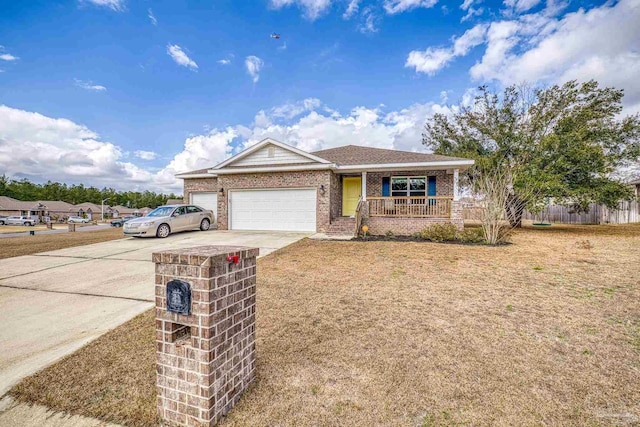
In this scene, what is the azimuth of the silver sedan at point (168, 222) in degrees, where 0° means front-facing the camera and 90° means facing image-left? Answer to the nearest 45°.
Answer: approximately 45°

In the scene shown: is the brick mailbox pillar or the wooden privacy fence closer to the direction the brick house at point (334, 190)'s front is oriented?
the brick mailbox pillar

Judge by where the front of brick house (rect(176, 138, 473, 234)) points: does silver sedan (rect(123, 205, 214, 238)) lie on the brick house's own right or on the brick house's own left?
on the brick house's own right

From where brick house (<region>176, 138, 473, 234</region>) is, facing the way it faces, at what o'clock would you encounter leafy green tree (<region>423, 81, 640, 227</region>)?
The leafy green tree is roughly at 9 o'clock from the brick house.

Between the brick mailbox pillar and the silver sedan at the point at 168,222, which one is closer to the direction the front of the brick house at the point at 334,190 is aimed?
the brick mailbox pillar

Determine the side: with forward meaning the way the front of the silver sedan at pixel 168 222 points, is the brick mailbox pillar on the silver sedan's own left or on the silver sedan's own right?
on the silver sedan's own left
